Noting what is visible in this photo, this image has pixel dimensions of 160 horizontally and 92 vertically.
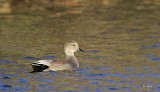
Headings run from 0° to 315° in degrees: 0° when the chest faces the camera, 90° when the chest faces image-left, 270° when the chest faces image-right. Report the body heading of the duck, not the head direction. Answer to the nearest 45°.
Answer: approximately 270°
